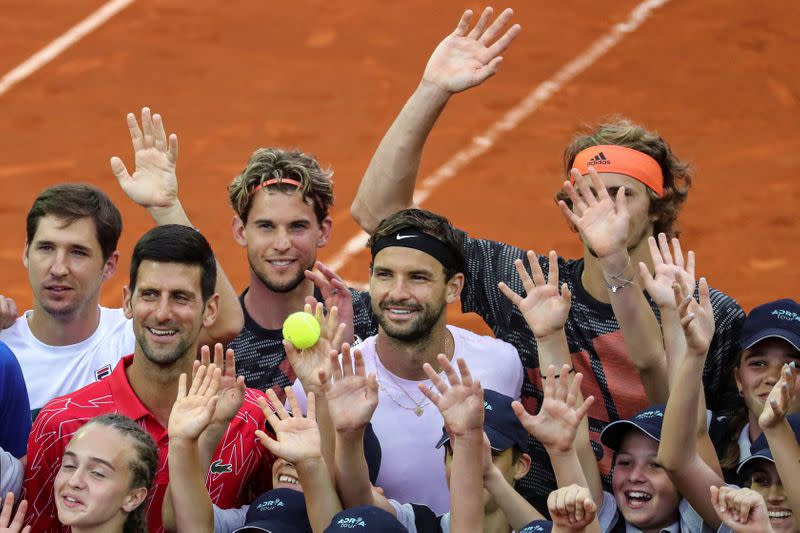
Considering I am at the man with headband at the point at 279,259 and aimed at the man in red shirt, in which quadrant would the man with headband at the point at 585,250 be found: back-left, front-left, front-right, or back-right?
back-left

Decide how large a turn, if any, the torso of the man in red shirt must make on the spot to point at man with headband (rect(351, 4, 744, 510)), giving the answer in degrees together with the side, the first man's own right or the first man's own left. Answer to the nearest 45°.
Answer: approximately 90° to the first man's own left

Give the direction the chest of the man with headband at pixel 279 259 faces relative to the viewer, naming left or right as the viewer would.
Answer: facing the viewer

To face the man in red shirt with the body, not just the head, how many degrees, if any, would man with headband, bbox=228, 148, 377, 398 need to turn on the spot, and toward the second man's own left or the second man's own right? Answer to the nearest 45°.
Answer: approximately 45° to the second man's own right

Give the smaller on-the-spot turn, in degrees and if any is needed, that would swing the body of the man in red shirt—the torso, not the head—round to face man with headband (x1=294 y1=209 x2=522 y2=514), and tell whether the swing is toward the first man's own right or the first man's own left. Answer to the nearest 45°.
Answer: approximately 90° to the first man's own left

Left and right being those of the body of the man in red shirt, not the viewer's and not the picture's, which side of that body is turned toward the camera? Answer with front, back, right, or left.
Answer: front

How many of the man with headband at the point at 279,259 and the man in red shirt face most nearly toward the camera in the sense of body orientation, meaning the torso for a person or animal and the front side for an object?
2

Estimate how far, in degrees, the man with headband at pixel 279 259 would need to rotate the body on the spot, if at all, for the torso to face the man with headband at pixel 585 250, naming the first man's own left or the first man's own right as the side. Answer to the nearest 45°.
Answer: approximately 90° to the first man's own left
